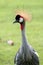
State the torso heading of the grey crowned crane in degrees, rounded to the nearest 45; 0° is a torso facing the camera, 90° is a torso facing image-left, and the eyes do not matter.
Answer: approximately 45°
